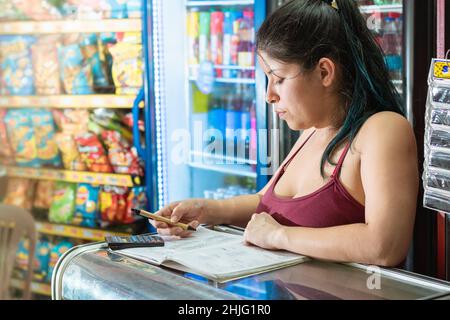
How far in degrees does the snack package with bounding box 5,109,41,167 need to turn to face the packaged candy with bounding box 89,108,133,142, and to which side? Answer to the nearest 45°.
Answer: approximately 45° to its left

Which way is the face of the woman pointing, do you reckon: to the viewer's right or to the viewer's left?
to the viewer's left

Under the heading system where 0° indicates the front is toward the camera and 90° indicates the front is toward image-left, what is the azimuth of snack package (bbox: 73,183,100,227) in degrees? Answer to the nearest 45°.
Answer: approximately 0°
